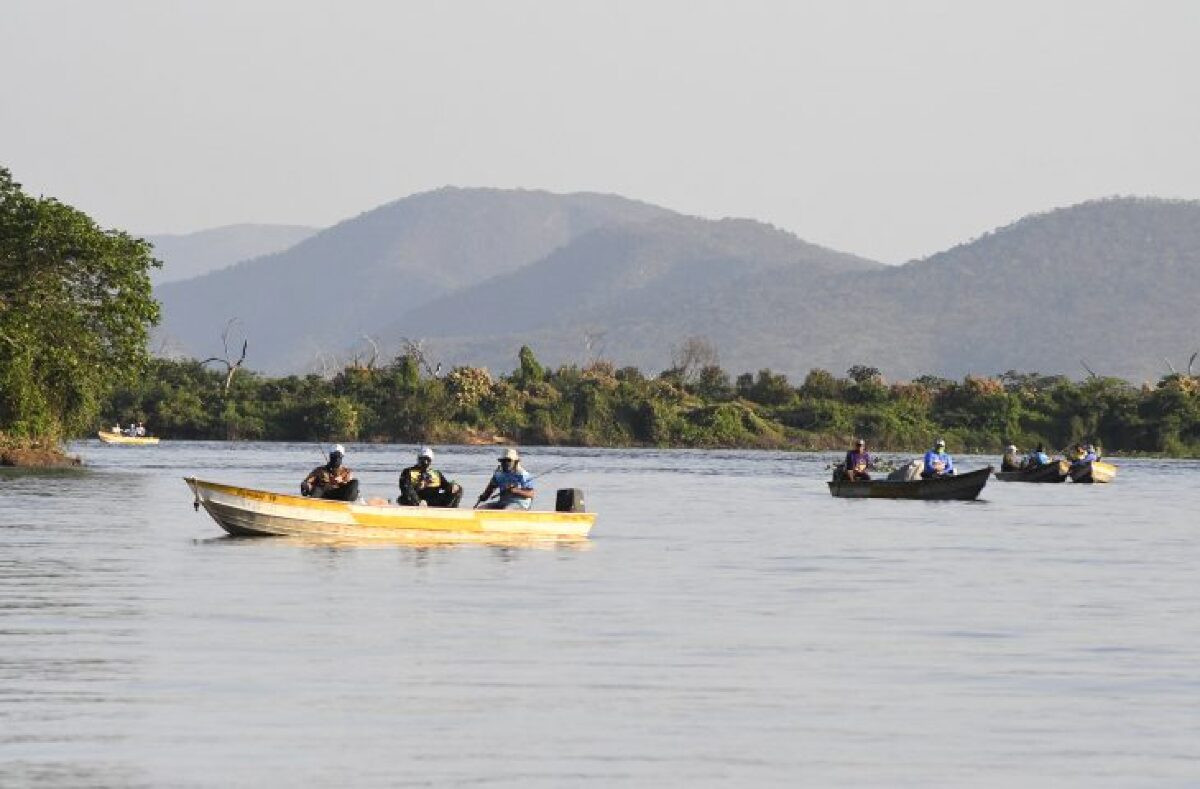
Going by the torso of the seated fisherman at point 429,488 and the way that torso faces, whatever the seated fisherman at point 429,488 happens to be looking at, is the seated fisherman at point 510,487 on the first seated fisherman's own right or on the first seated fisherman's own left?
on the first seated fisherman's own left

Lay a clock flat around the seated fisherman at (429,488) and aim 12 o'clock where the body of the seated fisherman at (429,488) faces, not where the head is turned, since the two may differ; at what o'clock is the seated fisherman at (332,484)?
the seated fisherman at (332,484) is roughly at 3 o'clock from the seated fisherman at (429,488).

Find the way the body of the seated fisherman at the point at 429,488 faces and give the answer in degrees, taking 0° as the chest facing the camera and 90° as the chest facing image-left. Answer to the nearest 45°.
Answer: approximately 0°

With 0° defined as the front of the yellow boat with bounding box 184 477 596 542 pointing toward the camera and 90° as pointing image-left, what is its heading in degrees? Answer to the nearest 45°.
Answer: approximately 90°
